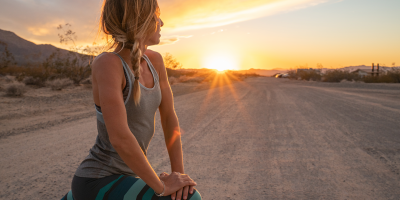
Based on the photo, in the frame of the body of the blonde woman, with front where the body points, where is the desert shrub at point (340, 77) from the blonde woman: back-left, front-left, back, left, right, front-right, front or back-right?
left

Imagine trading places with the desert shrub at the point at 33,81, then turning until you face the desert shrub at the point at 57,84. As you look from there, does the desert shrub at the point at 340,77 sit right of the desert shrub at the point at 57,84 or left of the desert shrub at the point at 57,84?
left

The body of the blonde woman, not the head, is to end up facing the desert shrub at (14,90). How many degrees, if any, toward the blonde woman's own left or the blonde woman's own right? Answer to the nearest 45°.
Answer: approximately 180°

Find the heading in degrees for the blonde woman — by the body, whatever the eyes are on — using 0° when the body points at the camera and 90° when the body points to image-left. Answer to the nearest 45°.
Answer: approximately 315°

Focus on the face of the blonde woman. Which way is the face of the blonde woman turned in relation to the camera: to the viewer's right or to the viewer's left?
to the viewer's right

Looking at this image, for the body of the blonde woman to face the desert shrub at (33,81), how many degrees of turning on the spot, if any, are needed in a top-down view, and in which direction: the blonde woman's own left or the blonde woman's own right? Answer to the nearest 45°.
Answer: approximately 135° to the blonde woman's own left

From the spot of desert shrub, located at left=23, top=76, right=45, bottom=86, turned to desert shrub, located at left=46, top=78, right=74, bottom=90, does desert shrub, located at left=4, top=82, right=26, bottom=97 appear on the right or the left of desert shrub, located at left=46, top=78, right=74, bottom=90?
right

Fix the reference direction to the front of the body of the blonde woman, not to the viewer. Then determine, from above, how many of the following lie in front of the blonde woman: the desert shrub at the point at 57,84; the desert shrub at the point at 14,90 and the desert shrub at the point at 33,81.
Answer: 0
